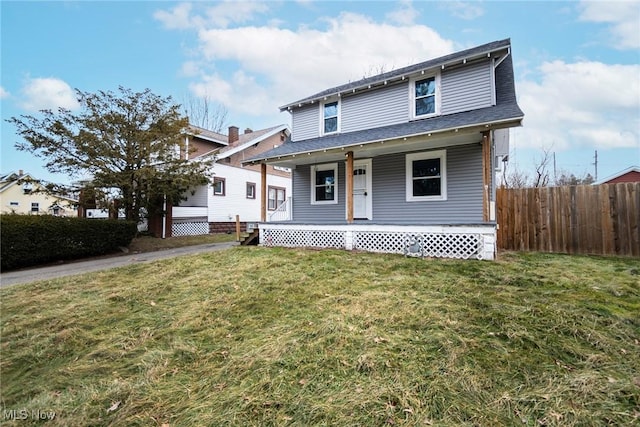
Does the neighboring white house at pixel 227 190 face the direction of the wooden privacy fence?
no

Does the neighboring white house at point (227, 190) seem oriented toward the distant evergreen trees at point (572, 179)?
no

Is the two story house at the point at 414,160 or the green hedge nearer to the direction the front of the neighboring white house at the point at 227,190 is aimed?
the green hedge

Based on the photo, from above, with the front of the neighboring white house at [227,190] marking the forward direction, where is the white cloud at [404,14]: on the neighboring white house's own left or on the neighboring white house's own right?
on the neighboring white house's own left

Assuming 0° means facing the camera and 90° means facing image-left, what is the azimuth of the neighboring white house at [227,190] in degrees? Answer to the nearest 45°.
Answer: approximately 45°

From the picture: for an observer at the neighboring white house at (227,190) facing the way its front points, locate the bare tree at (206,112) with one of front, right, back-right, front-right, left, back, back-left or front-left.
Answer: back-right
